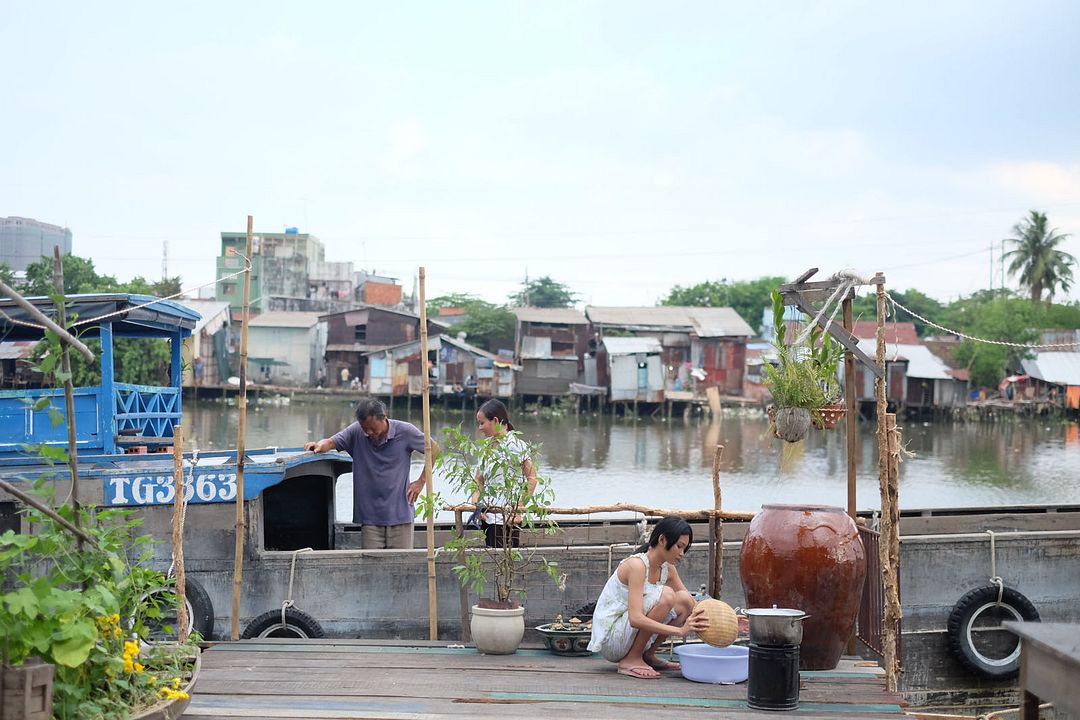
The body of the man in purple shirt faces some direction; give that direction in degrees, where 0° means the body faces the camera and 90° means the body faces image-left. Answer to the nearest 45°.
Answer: approximately 0°

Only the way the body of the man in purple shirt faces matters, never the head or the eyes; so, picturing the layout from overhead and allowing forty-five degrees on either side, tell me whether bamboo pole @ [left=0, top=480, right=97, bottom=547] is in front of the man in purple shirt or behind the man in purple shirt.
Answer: in front

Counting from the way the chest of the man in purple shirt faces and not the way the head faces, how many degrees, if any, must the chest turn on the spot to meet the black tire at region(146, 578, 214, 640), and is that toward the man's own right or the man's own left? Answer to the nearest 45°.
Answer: approximately 90° to the man's own right

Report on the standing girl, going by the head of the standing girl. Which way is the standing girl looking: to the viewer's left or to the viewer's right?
to the viewer's left

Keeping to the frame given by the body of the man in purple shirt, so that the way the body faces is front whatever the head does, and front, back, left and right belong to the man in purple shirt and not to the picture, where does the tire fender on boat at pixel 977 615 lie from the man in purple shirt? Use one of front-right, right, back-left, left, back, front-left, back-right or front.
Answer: left

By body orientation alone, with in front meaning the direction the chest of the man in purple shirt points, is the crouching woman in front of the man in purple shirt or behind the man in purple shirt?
in front

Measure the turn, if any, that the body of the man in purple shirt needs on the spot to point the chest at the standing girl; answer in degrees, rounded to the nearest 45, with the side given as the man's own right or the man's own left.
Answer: approximately 45° to the man's own left

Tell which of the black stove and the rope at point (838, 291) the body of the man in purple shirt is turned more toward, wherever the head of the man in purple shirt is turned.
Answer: the black stove

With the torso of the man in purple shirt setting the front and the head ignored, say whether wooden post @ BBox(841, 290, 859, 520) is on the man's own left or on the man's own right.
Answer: on the man's own left

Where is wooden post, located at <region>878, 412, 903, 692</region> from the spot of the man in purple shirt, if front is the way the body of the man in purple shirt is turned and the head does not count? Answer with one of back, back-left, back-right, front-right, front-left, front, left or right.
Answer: front-left

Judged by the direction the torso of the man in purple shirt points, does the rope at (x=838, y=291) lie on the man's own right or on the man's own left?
on the man's own left

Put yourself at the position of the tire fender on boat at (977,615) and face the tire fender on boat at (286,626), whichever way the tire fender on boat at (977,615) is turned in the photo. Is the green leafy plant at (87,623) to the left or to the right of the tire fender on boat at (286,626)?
left
